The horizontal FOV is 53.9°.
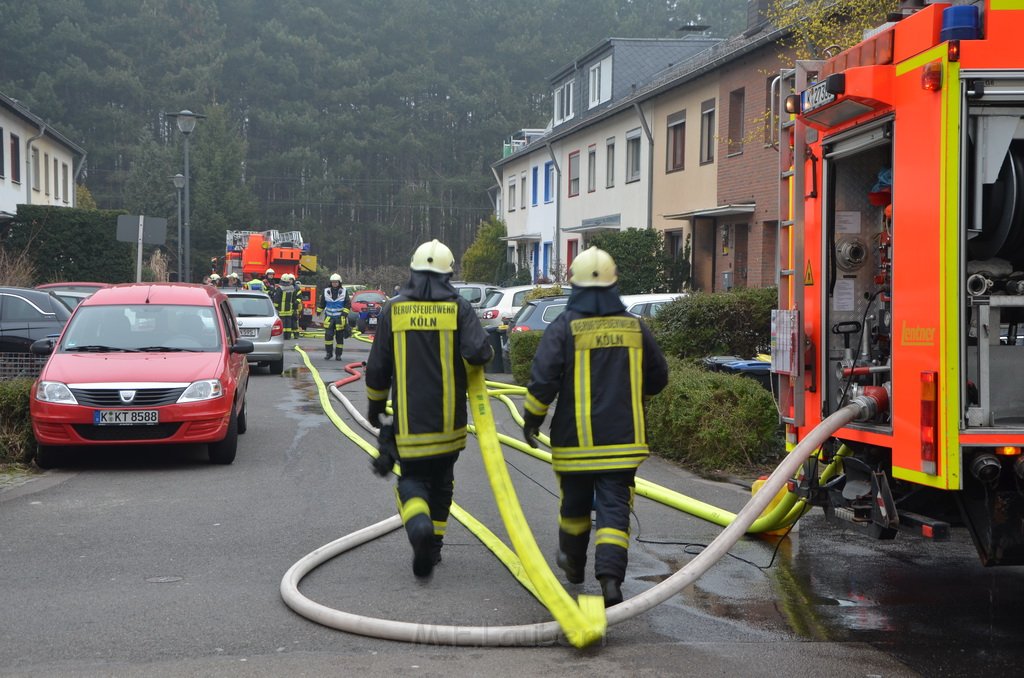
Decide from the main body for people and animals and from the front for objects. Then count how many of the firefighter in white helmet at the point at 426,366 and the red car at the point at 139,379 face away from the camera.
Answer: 1

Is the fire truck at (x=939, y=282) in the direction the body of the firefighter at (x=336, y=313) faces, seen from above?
yes

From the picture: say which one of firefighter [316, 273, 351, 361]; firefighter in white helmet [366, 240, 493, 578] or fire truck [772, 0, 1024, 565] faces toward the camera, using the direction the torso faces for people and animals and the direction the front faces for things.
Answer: the firefighter

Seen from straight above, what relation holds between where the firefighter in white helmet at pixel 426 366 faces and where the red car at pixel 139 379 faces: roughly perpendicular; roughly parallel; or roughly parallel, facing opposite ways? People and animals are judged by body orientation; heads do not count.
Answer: roughly parallel, facing opposite ways

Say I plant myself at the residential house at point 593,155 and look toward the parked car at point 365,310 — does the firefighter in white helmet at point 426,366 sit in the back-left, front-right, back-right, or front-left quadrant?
front-left

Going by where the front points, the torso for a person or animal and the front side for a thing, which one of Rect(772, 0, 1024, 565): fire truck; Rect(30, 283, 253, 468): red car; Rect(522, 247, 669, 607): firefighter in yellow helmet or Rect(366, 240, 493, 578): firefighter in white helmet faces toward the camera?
the red car

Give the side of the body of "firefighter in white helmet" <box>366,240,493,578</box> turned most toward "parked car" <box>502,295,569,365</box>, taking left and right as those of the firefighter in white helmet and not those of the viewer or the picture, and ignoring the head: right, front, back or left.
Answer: front

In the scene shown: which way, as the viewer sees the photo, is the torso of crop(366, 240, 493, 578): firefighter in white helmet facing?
away from the camera

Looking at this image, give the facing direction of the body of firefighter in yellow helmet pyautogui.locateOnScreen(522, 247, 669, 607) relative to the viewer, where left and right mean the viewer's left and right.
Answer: facing away from the viewer

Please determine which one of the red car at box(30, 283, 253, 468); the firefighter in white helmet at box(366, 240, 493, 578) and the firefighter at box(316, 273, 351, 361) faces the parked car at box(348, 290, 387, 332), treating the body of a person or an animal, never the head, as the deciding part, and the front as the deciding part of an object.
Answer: the firefighter in white helmet

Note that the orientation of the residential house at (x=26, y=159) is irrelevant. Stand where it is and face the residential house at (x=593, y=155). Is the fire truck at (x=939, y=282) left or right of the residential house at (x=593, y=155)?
right

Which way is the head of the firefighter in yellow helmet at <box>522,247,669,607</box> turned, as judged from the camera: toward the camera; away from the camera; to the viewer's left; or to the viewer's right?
away from the camera

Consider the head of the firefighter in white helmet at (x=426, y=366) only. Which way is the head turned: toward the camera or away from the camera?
away from the camera

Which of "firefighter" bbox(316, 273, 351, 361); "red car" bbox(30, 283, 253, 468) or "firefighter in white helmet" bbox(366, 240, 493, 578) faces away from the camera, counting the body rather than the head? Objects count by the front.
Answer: the firefighter in white helmet

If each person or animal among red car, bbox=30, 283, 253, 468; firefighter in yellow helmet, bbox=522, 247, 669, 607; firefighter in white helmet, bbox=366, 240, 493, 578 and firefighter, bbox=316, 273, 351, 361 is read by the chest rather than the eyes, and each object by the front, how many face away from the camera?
2

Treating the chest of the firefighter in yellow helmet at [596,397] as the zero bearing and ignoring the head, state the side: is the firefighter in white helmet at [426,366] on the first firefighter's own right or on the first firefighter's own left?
on the first firefighter's own left

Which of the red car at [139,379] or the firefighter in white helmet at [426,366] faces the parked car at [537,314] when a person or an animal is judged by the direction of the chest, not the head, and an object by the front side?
the firefighter in white helmet

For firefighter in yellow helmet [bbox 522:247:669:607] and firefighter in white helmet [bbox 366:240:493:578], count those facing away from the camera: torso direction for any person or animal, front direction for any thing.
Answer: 2

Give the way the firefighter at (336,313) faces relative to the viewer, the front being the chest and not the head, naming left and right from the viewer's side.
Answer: facing the viewer

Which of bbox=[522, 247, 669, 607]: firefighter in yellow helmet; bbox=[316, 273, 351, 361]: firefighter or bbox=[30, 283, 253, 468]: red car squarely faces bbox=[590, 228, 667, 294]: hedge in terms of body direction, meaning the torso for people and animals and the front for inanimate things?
the firefighter in yellow helmet

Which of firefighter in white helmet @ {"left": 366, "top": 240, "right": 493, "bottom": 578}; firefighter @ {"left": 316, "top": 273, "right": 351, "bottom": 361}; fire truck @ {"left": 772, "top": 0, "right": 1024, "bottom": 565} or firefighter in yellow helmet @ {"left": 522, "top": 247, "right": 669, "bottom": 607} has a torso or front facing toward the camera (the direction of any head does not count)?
the firefighter
